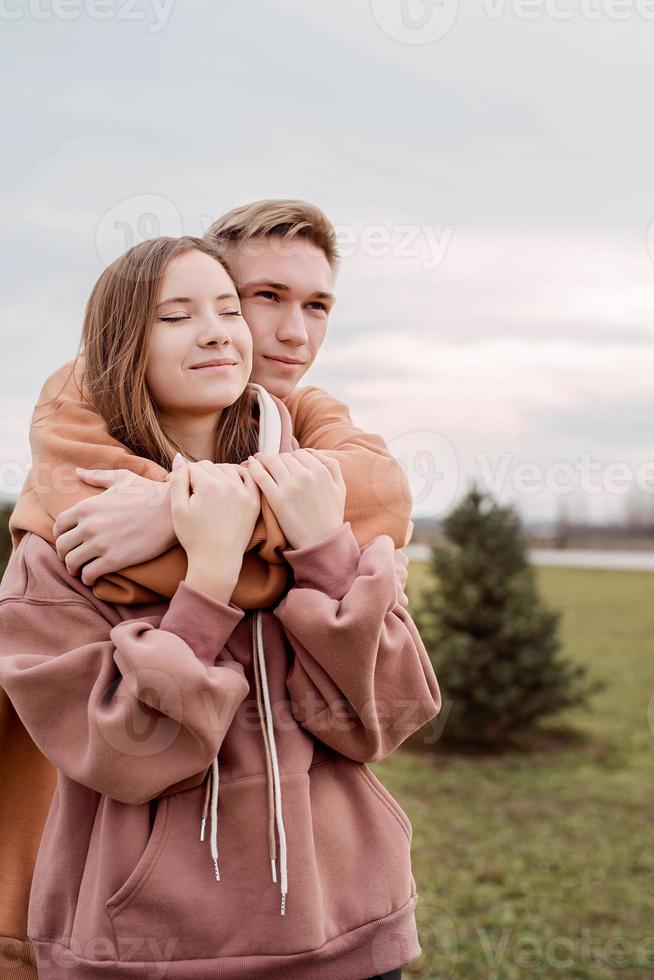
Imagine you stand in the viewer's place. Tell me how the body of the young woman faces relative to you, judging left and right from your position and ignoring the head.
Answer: facing the viewer and to the right of the viewer

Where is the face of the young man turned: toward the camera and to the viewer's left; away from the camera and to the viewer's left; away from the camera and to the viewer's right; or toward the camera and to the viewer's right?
toward the camera and to the viewer's right
